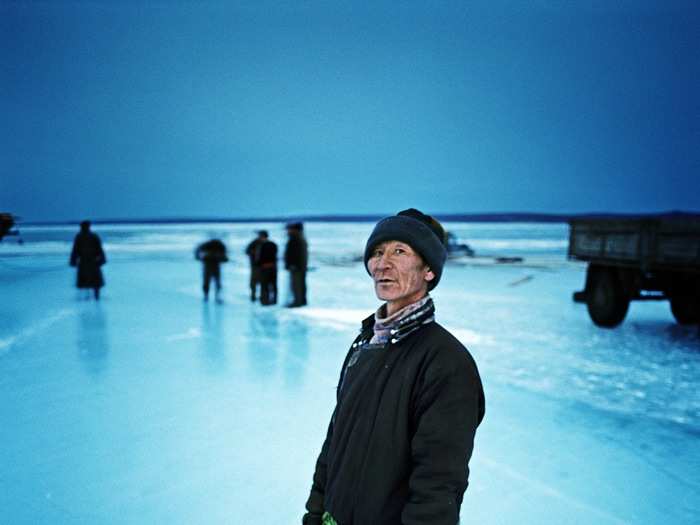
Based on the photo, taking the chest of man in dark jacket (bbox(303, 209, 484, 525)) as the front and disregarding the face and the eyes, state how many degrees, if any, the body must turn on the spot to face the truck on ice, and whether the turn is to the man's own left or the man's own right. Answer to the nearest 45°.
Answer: approximately 180°

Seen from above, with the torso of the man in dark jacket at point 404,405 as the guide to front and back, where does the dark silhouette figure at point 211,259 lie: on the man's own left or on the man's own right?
on the man's own right

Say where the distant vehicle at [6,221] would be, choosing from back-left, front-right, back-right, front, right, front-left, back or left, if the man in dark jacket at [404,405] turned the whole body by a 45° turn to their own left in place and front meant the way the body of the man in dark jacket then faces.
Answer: back-right

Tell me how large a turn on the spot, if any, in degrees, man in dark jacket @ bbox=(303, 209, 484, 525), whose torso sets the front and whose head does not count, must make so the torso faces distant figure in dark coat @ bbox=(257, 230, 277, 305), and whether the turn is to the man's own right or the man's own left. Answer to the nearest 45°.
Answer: approximately 135° to the man's own right

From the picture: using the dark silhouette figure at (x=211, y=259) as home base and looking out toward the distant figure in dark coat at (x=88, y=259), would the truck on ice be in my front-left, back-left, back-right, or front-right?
back-left

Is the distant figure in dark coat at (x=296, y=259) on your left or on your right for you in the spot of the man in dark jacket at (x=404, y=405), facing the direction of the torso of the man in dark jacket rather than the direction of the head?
on your right

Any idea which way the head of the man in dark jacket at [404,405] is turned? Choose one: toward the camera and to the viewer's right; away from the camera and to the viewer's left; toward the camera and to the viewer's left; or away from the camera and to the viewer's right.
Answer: toward the camera and to the viewer's left

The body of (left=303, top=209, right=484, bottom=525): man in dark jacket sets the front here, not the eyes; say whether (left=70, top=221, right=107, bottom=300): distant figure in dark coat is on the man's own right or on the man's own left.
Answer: on the man's own right

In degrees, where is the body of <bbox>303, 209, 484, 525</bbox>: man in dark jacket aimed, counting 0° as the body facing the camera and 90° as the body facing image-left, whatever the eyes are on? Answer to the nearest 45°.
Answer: approximately 45°
